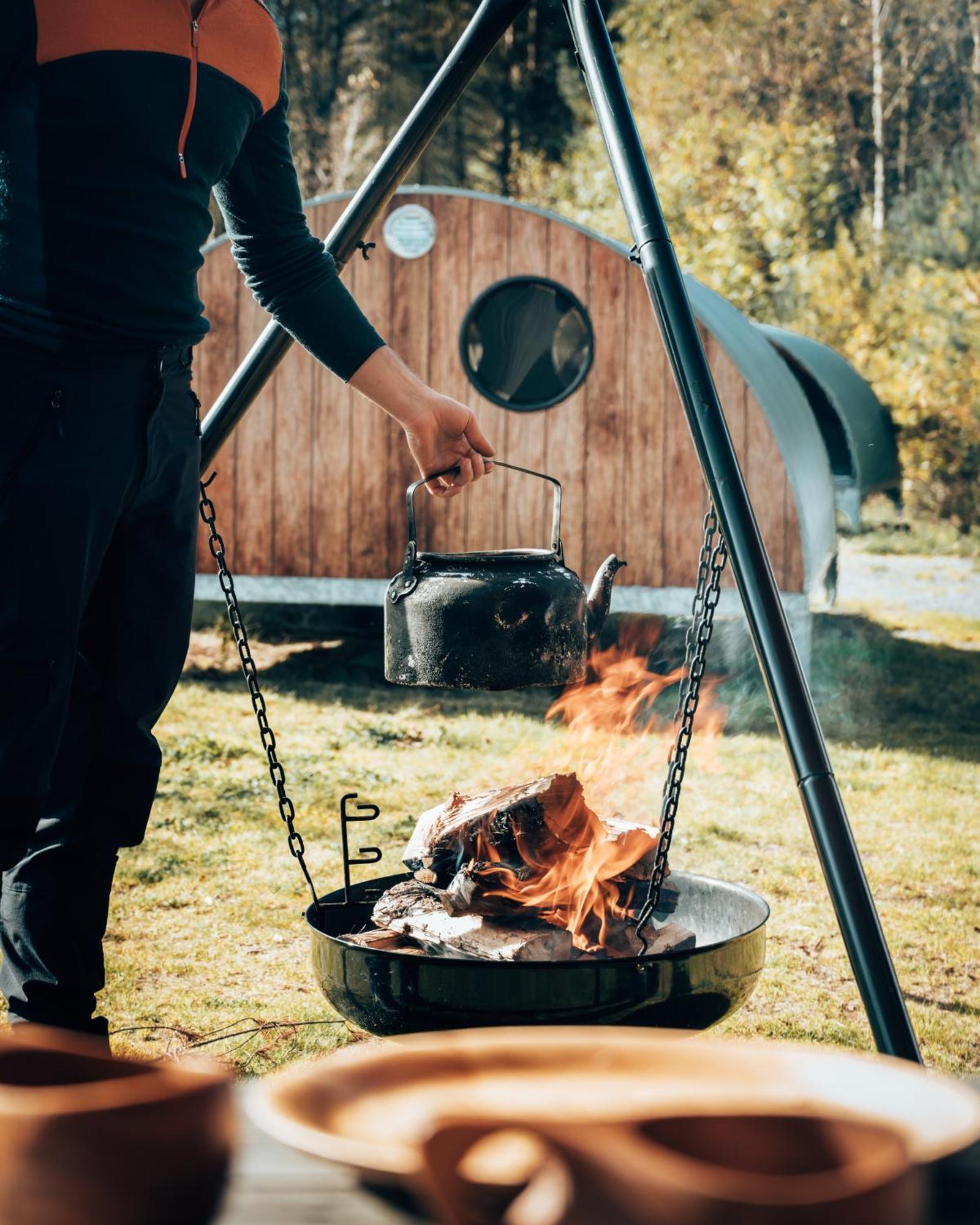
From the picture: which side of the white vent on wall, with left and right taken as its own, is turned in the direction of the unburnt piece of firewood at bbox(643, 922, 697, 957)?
front

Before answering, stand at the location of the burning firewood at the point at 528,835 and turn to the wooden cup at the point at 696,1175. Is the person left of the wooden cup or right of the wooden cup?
right

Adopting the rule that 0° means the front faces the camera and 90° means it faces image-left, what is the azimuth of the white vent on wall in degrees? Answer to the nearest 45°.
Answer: approximately 0°

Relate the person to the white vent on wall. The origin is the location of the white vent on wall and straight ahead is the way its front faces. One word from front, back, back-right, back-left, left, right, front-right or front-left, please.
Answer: front

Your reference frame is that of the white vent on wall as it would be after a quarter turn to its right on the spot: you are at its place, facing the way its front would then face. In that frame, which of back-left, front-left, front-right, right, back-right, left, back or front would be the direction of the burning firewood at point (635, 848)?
left

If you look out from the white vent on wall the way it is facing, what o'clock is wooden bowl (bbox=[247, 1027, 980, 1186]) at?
The wooden bowl is roughly at 12 o'clock from the white vent on wall.

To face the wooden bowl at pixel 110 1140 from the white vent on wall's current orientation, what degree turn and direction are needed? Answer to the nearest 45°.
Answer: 0° — it already faces it

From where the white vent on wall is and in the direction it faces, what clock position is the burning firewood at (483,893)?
The burning firewood is roughly at 12 o'clock from the white vent on wall.

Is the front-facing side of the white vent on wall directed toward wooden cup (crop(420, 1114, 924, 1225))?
yes

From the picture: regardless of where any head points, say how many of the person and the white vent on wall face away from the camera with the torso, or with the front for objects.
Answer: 0

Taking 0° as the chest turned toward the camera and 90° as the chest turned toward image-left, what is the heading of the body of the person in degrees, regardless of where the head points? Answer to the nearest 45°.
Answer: approximately 315°
